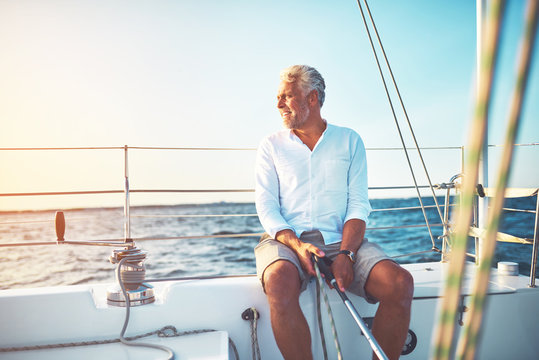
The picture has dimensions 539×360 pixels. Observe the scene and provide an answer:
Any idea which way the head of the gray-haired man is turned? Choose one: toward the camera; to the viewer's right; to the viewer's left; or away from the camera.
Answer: to the viewer's left

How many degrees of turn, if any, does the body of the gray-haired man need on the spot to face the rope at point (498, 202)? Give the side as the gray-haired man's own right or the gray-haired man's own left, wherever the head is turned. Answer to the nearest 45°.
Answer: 0° — they already face it

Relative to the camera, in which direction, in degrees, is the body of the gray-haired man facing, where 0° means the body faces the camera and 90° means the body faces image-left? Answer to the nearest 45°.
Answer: approximately 0°

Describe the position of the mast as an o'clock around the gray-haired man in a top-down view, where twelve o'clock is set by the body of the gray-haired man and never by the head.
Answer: The mast is roughly at 8 o'clock from the gray-haired man.

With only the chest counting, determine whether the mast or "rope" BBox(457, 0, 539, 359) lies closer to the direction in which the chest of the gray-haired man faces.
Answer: the rope
